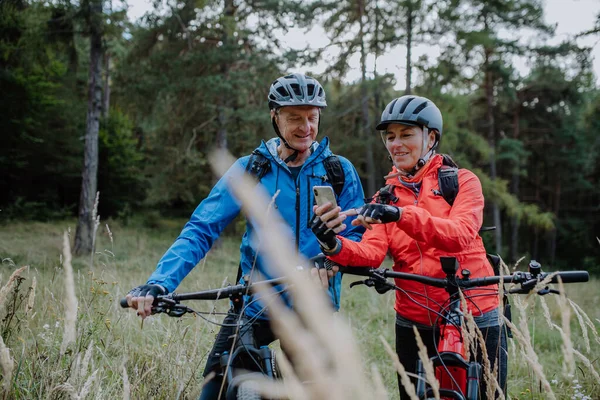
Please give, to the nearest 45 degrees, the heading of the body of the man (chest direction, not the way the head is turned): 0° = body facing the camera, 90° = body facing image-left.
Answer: approximately 0°

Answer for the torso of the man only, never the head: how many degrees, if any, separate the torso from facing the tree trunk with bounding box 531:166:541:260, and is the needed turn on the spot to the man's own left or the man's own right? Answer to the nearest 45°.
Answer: approximately 135° to the man's own left

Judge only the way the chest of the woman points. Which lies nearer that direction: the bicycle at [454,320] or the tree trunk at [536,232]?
the bicycle

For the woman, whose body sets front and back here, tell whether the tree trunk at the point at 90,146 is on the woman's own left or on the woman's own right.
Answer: on the woman's own right

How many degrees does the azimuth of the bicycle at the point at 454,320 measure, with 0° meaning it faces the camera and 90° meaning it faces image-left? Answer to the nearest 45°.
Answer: approximately 0°

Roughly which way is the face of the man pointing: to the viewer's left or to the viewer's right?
to the viewer's right

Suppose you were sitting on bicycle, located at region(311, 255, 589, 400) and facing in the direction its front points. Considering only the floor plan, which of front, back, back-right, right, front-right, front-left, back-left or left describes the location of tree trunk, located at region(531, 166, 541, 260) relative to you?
back

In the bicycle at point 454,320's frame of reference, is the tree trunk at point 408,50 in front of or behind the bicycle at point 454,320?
behind

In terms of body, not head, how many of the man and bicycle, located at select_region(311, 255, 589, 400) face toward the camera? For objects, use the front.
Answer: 2

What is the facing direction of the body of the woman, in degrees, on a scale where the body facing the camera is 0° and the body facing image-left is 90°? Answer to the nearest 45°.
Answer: approximately 45°

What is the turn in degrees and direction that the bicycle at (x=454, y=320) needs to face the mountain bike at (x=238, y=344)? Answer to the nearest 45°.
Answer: approximately 90° to its right
